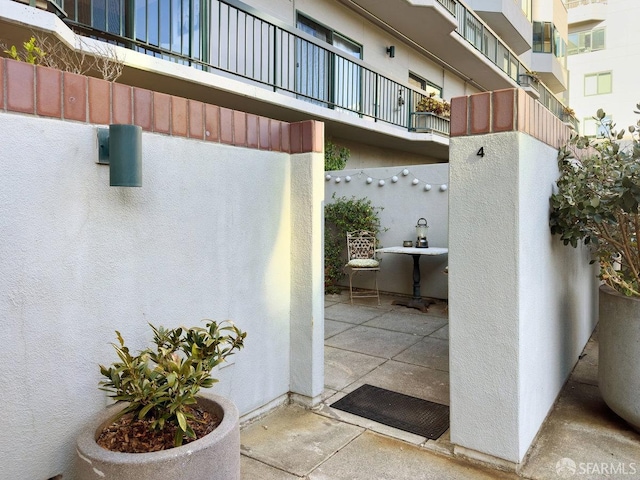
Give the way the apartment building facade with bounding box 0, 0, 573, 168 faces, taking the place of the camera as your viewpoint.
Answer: facing the viewer and to the right of the viewer

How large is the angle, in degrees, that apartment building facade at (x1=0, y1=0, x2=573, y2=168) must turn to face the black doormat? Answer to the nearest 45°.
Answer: approximately 45° to its right

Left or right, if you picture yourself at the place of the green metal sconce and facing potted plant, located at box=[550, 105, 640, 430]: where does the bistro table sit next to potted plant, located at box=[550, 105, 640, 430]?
left

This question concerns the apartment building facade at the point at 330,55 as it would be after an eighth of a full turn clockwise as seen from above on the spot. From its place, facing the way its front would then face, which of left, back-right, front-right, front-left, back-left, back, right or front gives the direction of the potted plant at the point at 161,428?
front

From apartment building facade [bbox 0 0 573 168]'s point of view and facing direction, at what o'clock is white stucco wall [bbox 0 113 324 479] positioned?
The white stucco wall is roughly at 2 o'clock from the apartment building facade.

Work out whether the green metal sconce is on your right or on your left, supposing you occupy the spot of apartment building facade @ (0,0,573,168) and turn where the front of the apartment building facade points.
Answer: on your right
